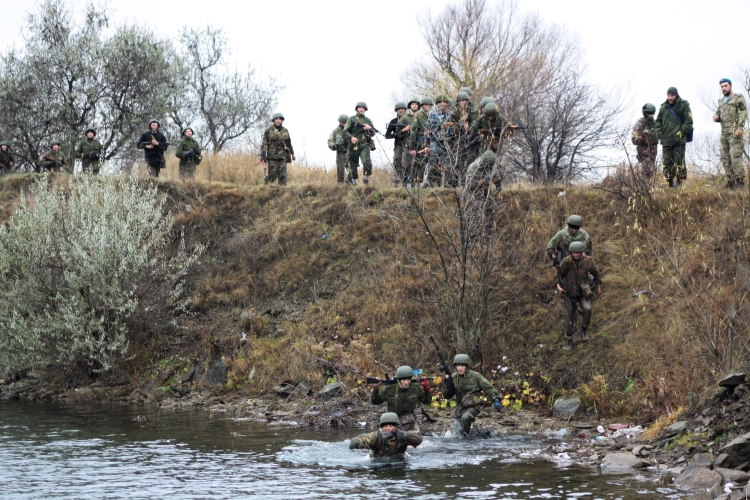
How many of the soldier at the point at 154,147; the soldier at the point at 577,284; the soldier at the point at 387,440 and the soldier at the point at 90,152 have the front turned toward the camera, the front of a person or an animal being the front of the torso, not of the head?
4

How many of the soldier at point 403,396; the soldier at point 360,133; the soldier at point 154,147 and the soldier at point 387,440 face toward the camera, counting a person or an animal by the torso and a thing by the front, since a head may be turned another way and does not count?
4

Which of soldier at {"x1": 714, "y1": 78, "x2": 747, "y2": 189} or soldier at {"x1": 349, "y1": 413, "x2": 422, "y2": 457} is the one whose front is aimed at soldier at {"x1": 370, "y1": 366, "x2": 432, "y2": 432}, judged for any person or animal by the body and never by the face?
soldier at {"x1": 714, "y1": 78, "x2": 747, "y2": 189}

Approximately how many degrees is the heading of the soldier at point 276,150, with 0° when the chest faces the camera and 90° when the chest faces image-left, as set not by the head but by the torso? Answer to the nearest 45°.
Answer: approximately 0°

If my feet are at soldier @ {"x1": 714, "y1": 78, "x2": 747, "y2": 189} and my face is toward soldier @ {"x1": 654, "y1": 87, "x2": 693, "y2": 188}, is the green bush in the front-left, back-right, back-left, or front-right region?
front-left

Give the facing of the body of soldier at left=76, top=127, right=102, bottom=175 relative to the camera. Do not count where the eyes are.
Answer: toward the camera

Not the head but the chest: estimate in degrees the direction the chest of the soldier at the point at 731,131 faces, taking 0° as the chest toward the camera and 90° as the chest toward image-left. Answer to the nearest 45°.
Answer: approximately 45°

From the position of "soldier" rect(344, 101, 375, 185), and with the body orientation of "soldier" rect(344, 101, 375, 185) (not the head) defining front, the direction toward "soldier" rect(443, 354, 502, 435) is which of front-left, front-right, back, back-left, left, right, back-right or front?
front

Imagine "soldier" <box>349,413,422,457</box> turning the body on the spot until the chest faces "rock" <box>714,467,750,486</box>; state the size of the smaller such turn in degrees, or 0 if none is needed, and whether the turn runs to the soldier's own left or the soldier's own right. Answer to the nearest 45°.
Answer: approximately 45° to the soldier's own left

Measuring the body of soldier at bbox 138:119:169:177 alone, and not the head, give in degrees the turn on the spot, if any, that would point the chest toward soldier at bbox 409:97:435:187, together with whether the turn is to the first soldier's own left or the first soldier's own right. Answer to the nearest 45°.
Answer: approximately 45° to the first soldier's own left

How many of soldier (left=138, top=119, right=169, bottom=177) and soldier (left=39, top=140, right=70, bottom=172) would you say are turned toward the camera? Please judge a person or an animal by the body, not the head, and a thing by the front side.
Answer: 2

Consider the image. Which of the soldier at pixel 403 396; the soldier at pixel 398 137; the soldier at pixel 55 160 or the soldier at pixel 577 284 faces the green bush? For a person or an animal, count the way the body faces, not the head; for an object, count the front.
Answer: the soldier at pixel 55 160

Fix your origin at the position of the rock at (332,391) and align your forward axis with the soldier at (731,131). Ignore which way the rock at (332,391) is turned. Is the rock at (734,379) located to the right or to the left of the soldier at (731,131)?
right

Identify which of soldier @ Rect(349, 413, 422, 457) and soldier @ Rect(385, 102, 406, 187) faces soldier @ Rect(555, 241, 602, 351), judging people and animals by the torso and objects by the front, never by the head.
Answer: soldier @ Rect(385, 102, 406, 187)

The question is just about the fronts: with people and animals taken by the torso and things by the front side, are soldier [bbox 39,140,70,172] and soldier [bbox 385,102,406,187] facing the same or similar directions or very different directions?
same or similar directions

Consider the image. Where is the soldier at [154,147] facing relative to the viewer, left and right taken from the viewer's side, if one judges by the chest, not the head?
facing the viewer

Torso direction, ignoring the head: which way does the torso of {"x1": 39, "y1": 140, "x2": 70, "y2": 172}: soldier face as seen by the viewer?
toward the camera
